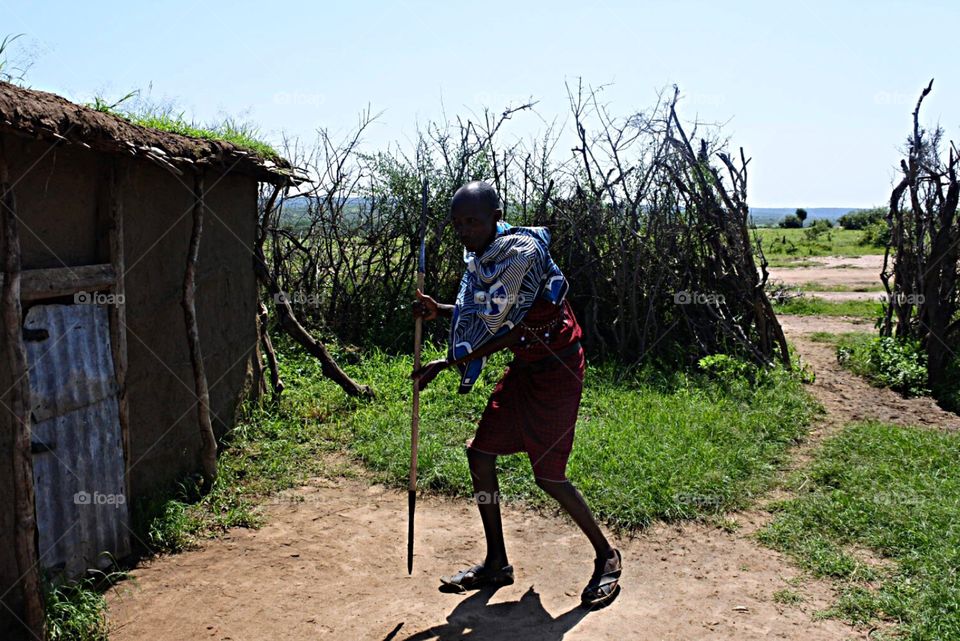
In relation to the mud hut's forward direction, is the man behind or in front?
in front

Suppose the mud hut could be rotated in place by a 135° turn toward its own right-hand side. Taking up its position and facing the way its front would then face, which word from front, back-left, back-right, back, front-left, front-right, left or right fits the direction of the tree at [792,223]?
back-right

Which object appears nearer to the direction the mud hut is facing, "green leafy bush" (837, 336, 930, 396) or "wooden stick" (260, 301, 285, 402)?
the green leafy bush

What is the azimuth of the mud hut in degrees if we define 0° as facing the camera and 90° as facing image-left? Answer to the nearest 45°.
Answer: approximately 315°

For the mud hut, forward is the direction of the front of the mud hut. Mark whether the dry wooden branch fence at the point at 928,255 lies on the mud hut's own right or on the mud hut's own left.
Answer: on the mud hut's own left
